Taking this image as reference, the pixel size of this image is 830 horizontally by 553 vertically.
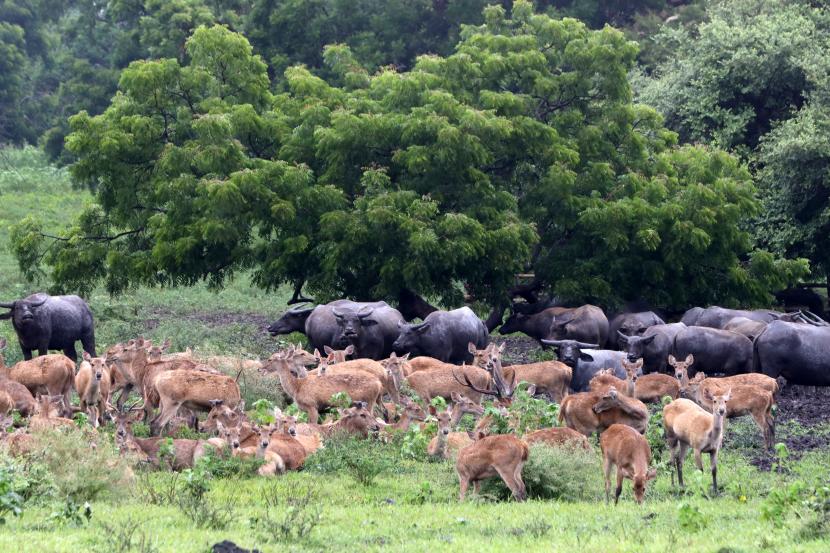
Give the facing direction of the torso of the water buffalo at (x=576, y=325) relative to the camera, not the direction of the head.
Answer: to the viewer's left

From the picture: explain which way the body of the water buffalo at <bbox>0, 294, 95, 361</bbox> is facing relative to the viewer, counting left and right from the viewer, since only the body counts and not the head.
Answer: facing the viewer and to the left of the viewer

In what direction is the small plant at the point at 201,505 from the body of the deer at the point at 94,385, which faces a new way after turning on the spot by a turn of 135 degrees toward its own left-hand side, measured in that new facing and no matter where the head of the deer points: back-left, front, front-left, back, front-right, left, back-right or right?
back-right

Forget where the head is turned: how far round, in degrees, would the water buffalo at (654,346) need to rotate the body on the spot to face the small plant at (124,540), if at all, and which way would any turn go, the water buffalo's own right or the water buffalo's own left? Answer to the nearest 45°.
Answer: approximately 45° to the water buffalo's own left

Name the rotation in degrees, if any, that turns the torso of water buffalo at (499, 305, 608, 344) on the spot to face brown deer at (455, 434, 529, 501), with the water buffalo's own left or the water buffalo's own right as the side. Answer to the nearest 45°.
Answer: approximately 90° to the water buffalo's own left

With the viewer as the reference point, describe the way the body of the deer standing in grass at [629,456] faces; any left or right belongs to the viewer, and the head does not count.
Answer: facing the viewer and to the right of the viewer

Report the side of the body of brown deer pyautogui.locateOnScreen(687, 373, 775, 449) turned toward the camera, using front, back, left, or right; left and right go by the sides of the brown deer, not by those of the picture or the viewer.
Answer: left

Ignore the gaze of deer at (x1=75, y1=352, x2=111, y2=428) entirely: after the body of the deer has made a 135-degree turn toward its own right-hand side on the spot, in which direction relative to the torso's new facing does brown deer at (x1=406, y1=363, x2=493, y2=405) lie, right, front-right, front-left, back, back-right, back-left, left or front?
back-right

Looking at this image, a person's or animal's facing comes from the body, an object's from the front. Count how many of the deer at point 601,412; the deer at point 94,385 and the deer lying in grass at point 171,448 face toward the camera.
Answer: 1

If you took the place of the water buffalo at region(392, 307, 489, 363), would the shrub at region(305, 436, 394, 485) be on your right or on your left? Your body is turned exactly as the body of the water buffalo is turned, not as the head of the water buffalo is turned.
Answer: on your left

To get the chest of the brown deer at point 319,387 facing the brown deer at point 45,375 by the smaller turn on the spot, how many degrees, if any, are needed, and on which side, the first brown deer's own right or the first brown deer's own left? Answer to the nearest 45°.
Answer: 0° — it already faces it
